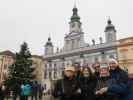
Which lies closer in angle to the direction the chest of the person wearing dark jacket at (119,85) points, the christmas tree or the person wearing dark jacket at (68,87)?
the person wearing dark jacket

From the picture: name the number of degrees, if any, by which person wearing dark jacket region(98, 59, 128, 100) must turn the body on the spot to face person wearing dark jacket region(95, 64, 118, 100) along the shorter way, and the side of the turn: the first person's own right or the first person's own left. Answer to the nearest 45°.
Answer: approximately 90° to the first person's own right

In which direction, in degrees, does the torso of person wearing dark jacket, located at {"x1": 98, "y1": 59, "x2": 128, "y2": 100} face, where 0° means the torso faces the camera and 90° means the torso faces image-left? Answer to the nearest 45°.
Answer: approximately 45°

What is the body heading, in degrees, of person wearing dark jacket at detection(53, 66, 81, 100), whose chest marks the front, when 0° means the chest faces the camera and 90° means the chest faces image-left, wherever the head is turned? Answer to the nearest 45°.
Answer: approximately 0°

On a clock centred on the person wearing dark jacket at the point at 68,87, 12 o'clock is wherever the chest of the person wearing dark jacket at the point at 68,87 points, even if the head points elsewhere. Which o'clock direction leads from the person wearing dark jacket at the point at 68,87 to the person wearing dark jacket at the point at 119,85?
the person wearing dark jacket at the point at 119,85 is roughly at 10 o'clock from the person wearing dark jacket at the point at 68,87.

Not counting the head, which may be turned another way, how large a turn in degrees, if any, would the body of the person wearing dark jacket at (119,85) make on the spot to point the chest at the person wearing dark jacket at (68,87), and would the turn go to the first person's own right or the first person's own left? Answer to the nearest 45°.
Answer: approximately 45° to the first person's own right

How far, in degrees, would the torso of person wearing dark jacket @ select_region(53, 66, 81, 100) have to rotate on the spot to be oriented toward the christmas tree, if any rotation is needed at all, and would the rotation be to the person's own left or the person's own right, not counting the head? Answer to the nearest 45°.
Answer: approximately 180°

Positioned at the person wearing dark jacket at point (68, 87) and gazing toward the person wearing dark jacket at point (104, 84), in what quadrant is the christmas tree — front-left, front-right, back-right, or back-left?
back-left
